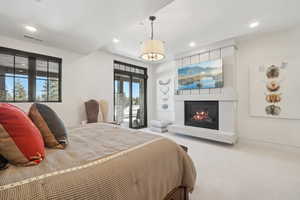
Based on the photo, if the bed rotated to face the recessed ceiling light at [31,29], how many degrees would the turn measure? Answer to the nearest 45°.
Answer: approximately 90° to its left

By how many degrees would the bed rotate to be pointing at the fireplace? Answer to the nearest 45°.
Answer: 0° — it already faces it

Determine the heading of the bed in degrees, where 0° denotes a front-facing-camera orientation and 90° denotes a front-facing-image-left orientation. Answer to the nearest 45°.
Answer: approximately 225°
